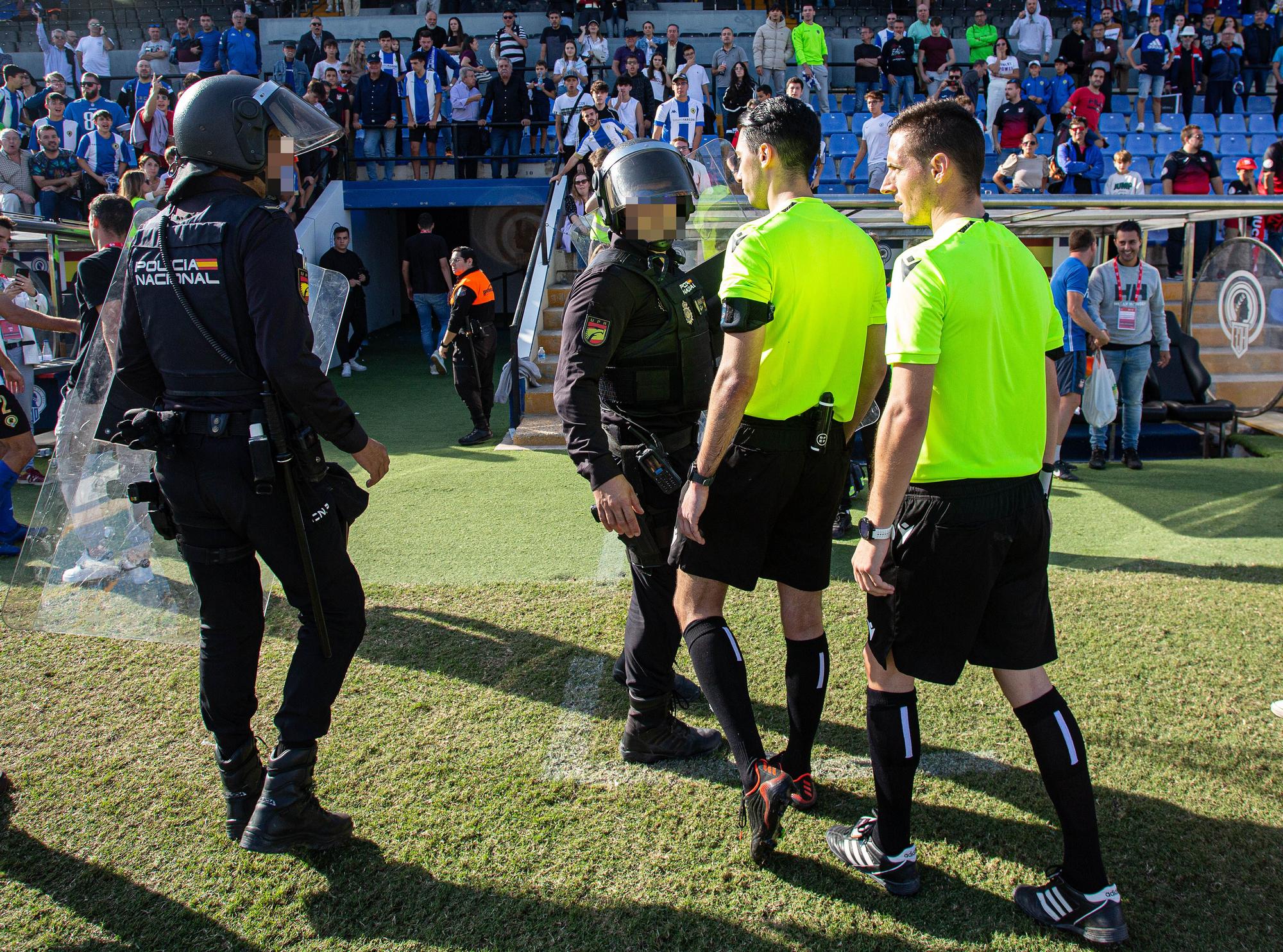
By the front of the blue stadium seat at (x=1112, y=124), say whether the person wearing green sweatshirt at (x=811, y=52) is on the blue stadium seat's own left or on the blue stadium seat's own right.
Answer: on the blue stadium seat's own right

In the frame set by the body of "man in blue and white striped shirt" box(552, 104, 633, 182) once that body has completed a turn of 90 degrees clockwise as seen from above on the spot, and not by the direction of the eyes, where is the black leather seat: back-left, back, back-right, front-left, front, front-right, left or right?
back-left

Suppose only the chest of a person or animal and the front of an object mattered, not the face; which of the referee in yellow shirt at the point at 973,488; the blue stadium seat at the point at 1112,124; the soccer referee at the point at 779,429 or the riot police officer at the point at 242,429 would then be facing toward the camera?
the blue stadium seat

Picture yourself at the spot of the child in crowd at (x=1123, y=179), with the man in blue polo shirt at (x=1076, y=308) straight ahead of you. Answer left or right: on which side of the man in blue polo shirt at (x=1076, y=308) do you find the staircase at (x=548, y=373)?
right

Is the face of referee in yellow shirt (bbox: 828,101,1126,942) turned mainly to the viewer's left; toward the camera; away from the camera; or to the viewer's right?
to the viewer's left

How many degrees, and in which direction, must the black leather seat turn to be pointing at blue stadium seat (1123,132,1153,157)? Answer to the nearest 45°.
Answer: approximately 135° to its left

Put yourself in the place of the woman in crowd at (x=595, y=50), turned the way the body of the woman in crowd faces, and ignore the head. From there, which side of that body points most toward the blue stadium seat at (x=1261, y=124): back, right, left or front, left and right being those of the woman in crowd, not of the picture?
left

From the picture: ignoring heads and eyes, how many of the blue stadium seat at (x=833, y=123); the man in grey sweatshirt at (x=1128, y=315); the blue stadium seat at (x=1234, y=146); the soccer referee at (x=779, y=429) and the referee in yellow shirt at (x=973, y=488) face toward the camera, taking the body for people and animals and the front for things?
3

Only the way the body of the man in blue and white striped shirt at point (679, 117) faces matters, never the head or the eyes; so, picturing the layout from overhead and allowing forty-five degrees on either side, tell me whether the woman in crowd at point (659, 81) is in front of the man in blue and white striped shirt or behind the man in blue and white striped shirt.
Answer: behind
